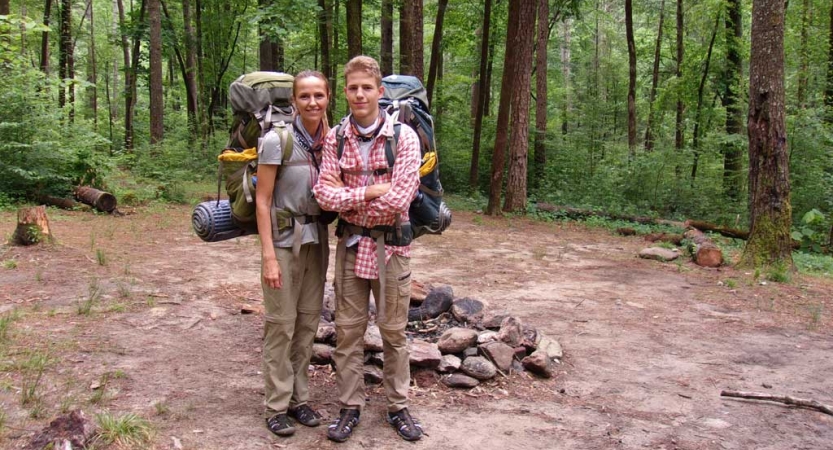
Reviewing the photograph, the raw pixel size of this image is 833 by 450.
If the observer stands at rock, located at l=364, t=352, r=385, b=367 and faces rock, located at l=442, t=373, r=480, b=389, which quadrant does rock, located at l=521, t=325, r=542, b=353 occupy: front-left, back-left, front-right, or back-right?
front-left

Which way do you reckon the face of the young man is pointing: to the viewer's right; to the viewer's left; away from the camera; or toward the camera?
toward the camera

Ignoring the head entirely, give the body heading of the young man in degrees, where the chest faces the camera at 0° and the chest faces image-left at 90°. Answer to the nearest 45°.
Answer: approximately 0°

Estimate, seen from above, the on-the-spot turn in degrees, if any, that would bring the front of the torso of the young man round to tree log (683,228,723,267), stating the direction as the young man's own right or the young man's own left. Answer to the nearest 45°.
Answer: approximately 135° to the young man's own left

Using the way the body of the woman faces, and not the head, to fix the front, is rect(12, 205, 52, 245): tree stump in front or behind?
behind

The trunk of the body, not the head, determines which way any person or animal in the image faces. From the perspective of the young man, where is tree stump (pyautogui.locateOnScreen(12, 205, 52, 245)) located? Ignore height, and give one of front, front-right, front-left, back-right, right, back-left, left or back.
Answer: back-right

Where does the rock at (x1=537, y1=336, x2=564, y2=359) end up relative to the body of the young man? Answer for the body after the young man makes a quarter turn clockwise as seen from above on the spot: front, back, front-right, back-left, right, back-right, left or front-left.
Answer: back-right

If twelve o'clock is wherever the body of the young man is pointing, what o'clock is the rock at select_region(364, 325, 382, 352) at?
The rock is roughly at 6 o'clock from the young man.

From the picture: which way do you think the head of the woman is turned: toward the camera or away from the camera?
toward the camera

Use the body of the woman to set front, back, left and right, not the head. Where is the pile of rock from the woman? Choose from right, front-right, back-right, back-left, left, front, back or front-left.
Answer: left

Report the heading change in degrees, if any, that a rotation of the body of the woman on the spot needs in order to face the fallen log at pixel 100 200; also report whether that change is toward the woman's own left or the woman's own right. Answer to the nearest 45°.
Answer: approximately 135° to the woman's own left

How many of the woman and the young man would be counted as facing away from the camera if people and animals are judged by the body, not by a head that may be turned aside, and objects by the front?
0

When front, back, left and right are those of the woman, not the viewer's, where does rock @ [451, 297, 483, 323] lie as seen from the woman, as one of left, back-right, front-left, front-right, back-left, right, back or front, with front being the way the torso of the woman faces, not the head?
left

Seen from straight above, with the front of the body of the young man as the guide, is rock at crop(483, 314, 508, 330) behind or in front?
behind

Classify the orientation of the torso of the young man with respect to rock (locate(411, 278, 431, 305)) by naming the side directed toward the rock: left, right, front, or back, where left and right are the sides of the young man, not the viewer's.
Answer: back

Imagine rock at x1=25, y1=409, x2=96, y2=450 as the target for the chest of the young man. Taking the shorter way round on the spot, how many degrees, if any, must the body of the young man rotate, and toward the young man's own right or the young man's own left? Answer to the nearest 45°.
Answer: approximately 90° to the young man's own right

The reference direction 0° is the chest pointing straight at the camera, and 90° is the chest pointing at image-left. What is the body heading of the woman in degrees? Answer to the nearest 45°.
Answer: approximately 315°
